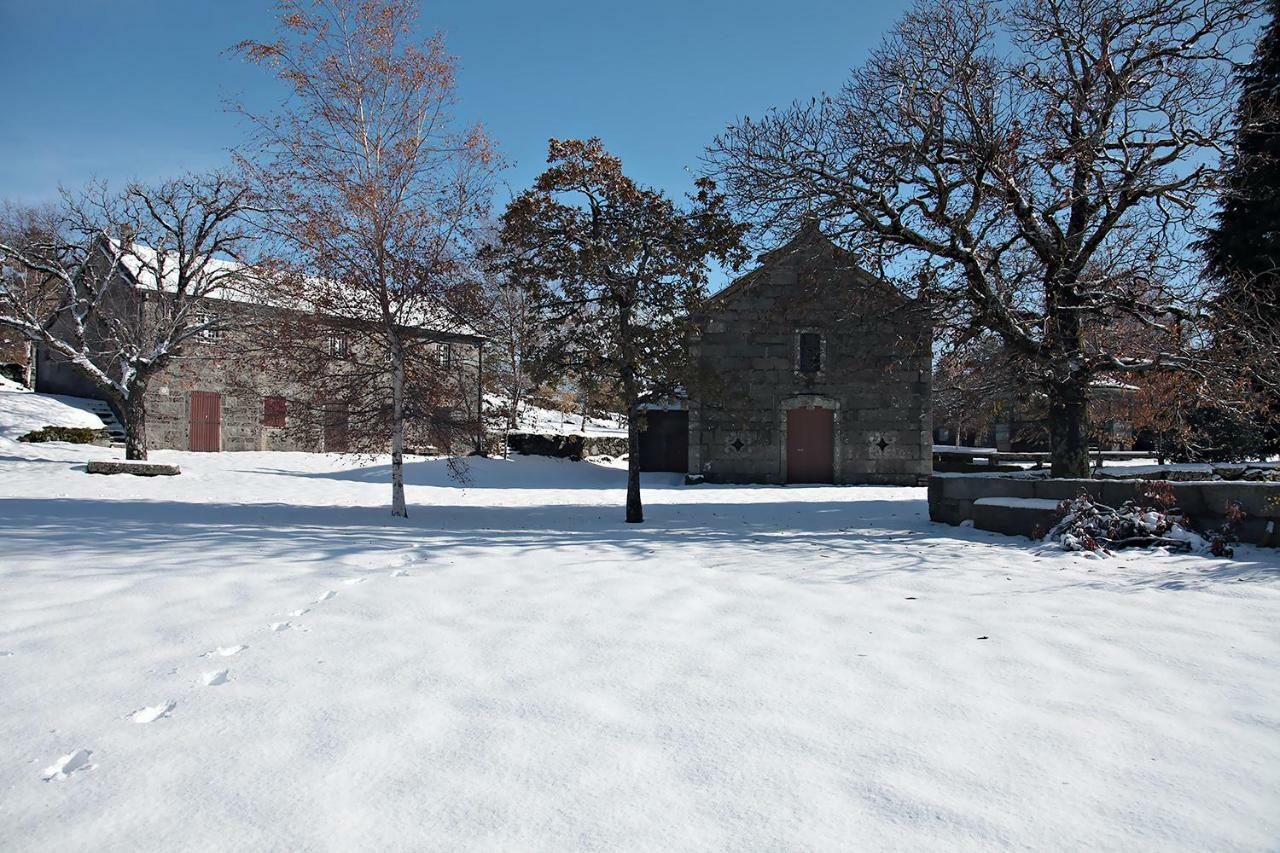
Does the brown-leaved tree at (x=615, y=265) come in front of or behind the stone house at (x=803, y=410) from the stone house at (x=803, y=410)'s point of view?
in front

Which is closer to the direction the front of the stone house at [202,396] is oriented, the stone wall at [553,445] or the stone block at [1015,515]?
the stone block

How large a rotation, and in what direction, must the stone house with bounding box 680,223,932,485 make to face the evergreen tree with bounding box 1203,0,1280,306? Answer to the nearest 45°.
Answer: approximately 90° to its left

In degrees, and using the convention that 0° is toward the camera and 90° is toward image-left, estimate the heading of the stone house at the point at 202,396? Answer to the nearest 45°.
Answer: approximately 0°

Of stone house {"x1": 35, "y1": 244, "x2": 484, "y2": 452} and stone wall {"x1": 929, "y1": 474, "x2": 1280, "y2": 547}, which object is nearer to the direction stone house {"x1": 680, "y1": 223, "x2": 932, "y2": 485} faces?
the stone wall

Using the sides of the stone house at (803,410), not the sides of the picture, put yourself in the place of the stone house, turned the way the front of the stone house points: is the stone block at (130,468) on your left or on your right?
on your right

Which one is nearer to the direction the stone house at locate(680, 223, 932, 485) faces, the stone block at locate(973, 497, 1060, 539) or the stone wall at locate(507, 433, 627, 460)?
the stone block

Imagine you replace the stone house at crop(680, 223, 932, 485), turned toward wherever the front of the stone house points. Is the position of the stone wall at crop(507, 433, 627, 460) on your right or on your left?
on your right

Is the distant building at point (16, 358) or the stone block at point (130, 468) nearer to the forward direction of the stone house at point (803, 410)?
the stone block

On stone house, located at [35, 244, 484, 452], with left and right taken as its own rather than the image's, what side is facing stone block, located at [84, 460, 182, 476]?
front

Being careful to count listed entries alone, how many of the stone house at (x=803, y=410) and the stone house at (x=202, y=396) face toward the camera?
2
